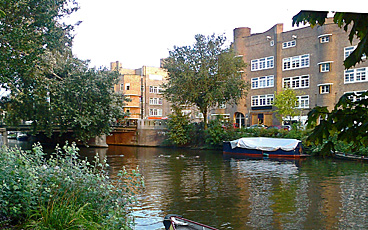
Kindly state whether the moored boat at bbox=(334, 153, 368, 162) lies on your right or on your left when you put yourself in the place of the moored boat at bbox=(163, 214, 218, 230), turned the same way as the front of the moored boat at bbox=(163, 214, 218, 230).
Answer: on your right

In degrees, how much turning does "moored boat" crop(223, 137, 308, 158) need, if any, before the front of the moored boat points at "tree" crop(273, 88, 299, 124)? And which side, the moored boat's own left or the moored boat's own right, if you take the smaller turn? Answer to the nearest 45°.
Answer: approximately 90° to the moored boat's own right

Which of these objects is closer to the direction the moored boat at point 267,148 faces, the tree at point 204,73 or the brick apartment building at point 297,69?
the tree

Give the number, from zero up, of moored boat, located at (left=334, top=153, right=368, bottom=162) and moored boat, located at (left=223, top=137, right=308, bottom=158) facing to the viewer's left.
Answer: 2

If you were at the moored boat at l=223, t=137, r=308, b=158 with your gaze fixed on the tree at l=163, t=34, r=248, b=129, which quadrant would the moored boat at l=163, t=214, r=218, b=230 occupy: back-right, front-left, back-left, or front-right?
back-left

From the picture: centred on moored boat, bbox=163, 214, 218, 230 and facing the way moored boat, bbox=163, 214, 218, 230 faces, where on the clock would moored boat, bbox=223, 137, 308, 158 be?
moored boat, bbox=223, 137, 308, 158 is roughly at 2 o'clock from moored boat, bbox=163, 214, 218, 230.

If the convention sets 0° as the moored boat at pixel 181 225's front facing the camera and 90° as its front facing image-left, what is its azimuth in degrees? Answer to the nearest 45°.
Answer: approximately 135°

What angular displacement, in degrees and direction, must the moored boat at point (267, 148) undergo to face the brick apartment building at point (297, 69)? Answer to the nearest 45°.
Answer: approximately 90° to its right

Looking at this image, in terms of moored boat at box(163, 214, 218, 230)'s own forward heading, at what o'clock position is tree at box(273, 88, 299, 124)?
The tree is roughly at 2 o'clock from the moored boat.

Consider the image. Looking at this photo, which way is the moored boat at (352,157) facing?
to the viewer's left

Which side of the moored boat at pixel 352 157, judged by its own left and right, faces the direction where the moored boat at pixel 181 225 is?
left

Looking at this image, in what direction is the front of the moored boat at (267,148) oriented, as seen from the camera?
facing to the left of the viewer
